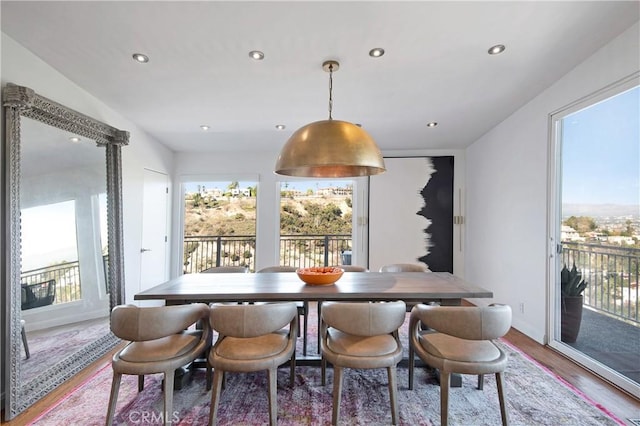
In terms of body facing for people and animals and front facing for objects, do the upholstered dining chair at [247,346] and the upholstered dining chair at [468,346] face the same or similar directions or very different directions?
same or similar directions

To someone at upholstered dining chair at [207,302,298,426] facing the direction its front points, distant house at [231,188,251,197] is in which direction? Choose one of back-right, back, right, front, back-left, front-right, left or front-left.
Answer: front

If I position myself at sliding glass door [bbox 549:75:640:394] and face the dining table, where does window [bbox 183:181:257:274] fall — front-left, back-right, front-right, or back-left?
front-right

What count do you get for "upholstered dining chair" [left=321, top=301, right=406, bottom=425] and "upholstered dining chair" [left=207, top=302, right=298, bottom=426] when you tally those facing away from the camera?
2

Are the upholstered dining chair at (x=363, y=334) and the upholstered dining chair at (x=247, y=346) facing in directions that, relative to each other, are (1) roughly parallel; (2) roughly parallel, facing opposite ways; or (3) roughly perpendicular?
roughly parallel

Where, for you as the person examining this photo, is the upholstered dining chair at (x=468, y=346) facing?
facing away from the viewer and to the left of the viewer

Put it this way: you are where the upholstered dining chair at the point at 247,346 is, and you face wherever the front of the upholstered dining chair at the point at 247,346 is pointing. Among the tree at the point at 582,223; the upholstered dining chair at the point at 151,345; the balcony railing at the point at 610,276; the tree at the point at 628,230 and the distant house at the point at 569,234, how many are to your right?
4

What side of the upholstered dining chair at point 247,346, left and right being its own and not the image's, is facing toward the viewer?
back

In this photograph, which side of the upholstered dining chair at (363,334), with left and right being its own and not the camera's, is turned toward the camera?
back

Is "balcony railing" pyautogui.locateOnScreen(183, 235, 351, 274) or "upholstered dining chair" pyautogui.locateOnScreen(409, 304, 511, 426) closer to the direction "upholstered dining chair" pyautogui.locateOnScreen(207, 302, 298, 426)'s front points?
the balcony railing

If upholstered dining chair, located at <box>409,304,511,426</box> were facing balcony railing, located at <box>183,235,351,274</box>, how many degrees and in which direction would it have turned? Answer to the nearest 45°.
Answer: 0° — it already faces it

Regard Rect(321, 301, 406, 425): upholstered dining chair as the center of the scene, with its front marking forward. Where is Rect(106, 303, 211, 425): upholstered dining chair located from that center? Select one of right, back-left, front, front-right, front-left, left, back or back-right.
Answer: left

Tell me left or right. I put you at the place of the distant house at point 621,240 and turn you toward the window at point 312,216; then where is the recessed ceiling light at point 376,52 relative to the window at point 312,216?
left

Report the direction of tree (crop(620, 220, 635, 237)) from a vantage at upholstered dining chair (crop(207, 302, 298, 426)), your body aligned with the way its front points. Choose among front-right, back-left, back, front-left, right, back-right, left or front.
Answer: right
